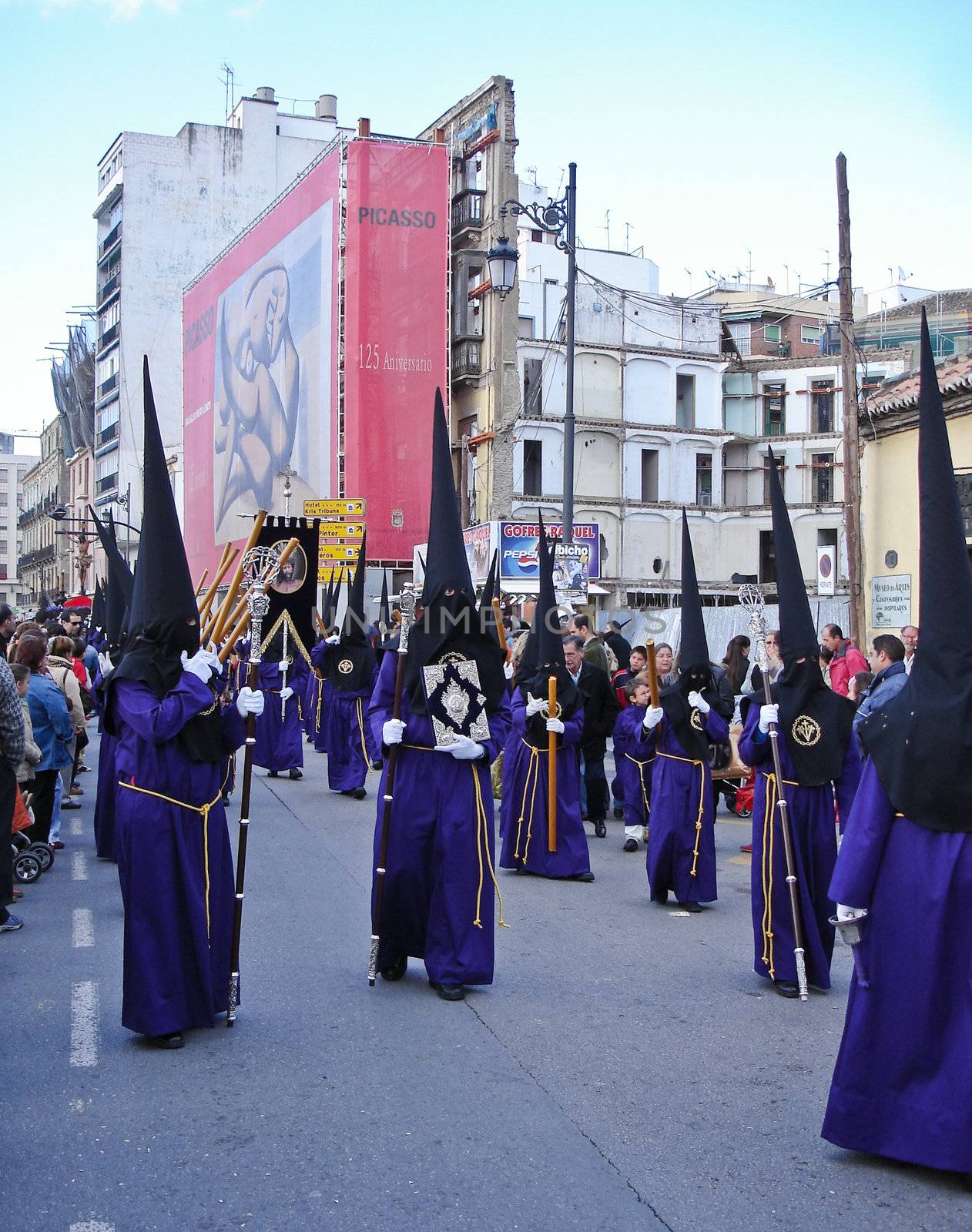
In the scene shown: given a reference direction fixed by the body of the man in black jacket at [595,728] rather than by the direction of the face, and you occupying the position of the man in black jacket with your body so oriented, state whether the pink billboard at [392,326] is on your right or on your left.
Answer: on your right

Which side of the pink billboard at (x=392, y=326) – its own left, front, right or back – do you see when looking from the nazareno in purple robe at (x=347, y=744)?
front

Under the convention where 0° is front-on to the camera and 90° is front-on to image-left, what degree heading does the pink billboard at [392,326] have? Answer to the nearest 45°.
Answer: approximately 0°

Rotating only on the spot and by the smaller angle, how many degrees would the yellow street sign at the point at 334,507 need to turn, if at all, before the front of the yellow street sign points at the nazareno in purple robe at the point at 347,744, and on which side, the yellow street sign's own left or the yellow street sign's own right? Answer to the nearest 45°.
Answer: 0° — it already faces them

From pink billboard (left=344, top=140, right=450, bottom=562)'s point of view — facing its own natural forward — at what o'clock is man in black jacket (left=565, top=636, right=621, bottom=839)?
The man in black jacket is roughly at 12 o'clock from the pink billboard.

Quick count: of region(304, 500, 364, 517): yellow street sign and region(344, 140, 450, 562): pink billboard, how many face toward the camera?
2

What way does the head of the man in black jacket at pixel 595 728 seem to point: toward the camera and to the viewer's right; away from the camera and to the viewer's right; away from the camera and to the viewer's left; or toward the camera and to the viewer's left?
toward the camera and to the viewer's left

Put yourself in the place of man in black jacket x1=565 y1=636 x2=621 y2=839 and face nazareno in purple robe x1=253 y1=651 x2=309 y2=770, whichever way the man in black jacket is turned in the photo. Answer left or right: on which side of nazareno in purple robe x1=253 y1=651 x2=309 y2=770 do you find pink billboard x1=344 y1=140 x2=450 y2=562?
right

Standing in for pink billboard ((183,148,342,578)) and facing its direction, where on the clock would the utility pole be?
The utility pole is roughly at 10 o'clock from the pink billboard.

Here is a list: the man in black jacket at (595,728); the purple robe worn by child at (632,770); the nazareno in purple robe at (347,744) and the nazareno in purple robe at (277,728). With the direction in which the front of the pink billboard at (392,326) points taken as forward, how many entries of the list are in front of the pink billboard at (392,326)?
4

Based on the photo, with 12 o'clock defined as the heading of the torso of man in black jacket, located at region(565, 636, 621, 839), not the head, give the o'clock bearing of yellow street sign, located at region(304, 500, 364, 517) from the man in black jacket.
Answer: The yellow street sign is roughly at 4 o'clock from the man in black jacket.

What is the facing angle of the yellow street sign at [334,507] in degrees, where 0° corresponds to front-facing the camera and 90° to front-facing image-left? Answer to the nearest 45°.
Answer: approximately 0°
